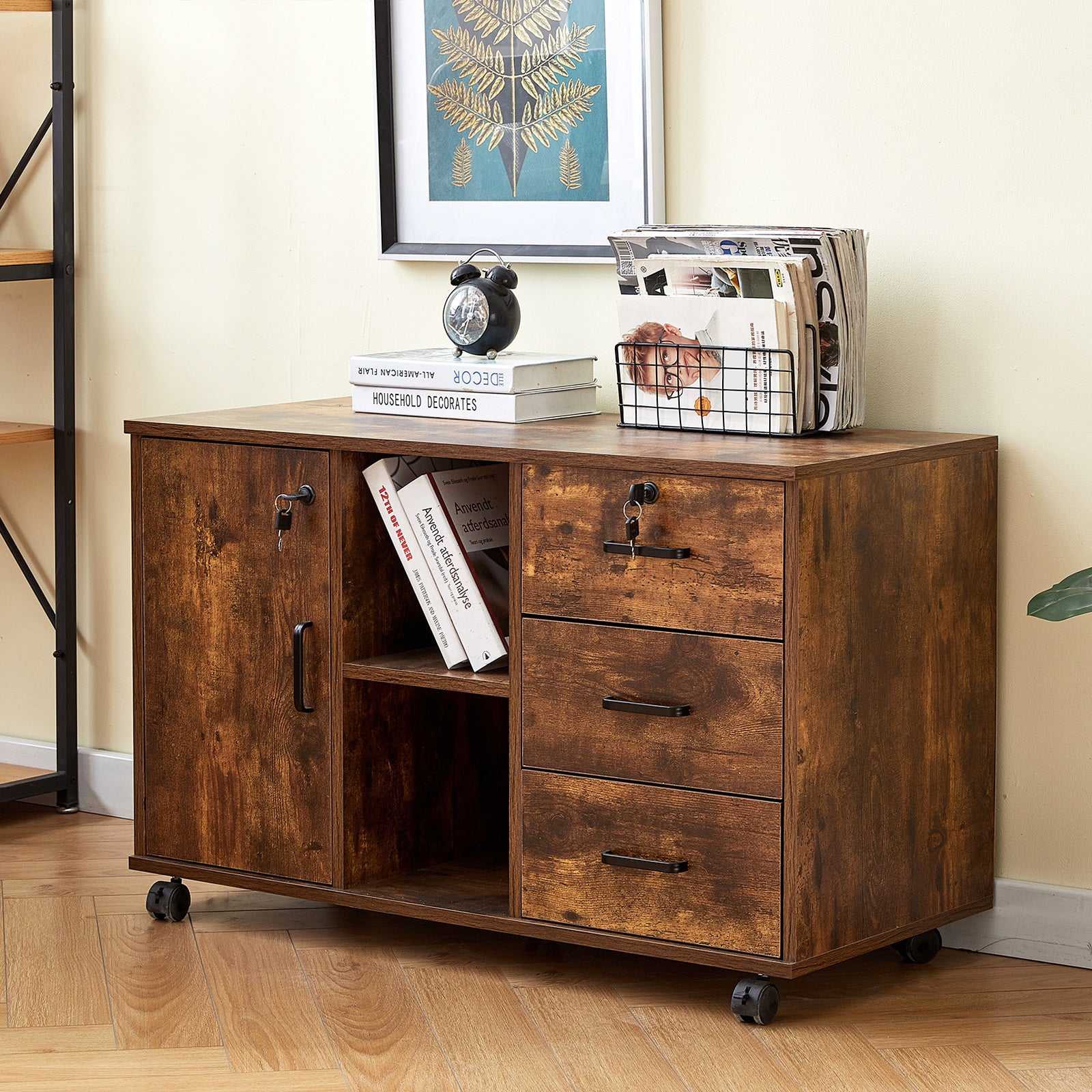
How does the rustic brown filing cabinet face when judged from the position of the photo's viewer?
facing the viewer and to the left of the viewer

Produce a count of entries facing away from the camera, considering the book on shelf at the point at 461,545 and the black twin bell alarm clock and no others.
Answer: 0

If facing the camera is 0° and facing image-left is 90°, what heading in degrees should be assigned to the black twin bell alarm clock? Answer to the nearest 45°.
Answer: approximately 45°

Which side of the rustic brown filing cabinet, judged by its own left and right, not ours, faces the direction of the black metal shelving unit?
right

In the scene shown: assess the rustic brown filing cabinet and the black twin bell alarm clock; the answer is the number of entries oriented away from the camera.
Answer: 0
